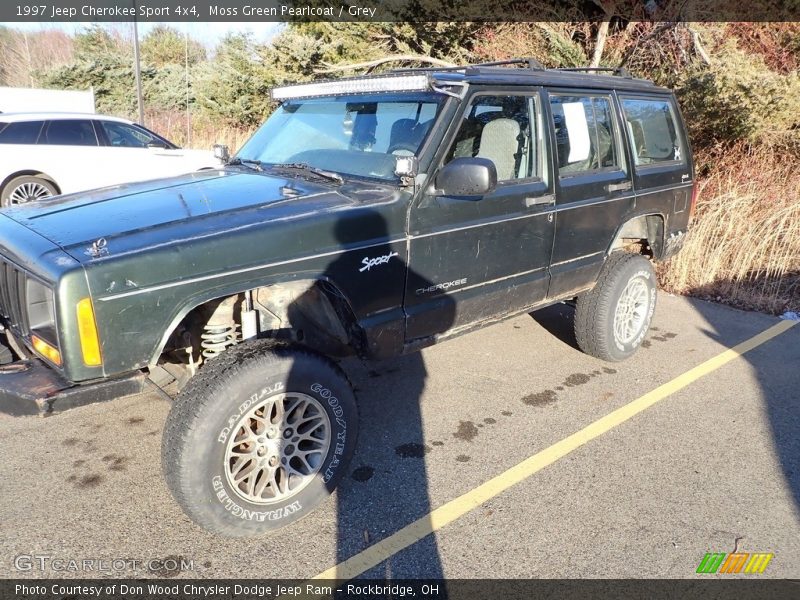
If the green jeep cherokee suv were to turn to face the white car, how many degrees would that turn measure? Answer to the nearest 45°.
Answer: approximately 90° to its right

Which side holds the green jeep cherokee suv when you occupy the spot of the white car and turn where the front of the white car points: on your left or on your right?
on your right

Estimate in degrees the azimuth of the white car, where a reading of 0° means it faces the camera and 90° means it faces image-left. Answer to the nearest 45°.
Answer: approximately 270°

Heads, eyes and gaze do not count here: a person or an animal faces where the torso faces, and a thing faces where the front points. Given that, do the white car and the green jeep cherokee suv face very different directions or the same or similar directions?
very different directions

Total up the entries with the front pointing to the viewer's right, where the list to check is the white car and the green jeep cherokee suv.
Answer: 1

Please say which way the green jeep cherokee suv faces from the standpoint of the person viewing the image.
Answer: facing the viewer and to the left of the viewer
